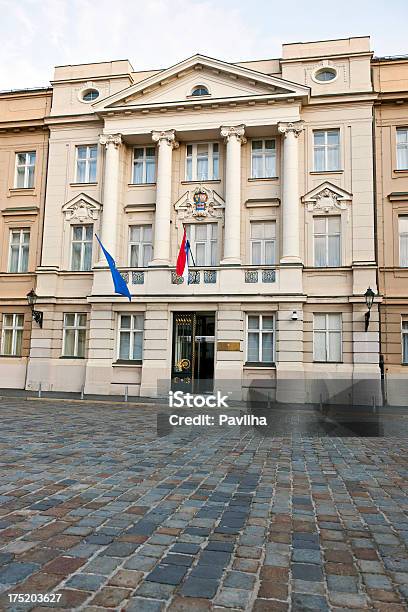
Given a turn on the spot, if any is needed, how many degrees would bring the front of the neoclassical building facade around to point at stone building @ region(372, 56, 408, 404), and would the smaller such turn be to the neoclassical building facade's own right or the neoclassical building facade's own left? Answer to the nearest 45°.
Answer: approximately 90° to the neoclassical building facade's own left

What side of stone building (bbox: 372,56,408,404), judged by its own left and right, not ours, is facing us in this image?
front

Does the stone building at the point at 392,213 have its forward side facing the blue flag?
no

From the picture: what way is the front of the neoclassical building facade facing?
toward the camera

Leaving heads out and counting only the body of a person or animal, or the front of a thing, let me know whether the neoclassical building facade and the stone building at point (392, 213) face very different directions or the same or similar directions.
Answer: same or similar directions

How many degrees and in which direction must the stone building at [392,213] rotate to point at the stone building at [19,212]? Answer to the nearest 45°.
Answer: approximately 90° to its right

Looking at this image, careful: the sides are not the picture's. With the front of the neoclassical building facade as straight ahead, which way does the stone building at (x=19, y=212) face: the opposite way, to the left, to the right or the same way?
the same way

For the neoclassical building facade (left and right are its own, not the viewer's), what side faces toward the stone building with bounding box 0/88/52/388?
right

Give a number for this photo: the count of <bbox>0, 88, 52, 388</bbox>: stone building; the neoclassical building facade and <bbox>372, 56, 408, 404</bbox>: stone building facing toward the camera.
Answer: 3

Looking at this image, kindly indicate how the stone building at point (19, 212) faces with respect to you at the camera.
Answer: facing the viewer

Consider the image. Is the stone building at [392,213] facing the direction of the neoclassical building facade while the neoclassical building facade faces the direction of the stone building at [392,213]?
no

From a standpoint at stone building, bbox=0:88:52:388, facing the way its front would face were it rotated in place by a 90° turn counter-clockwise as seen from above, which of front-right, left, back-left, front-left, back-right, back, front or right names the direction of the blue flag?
front-right

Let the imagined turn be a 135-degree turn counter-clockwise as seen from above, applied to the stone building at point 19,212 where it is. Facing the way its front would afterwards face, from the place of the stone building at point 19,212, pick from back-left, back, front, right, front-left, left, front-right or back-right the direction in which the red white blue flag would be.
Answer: right

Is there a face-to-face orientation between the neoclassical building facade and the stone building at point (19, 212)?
no

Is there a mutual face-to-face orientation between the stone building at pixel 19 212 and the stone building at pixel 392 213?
no

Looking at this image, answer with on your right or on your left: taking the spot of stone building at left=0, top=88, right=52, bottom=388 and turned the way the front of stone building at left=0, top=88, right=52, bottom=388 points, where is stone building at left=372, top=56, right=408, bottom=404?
on your left
